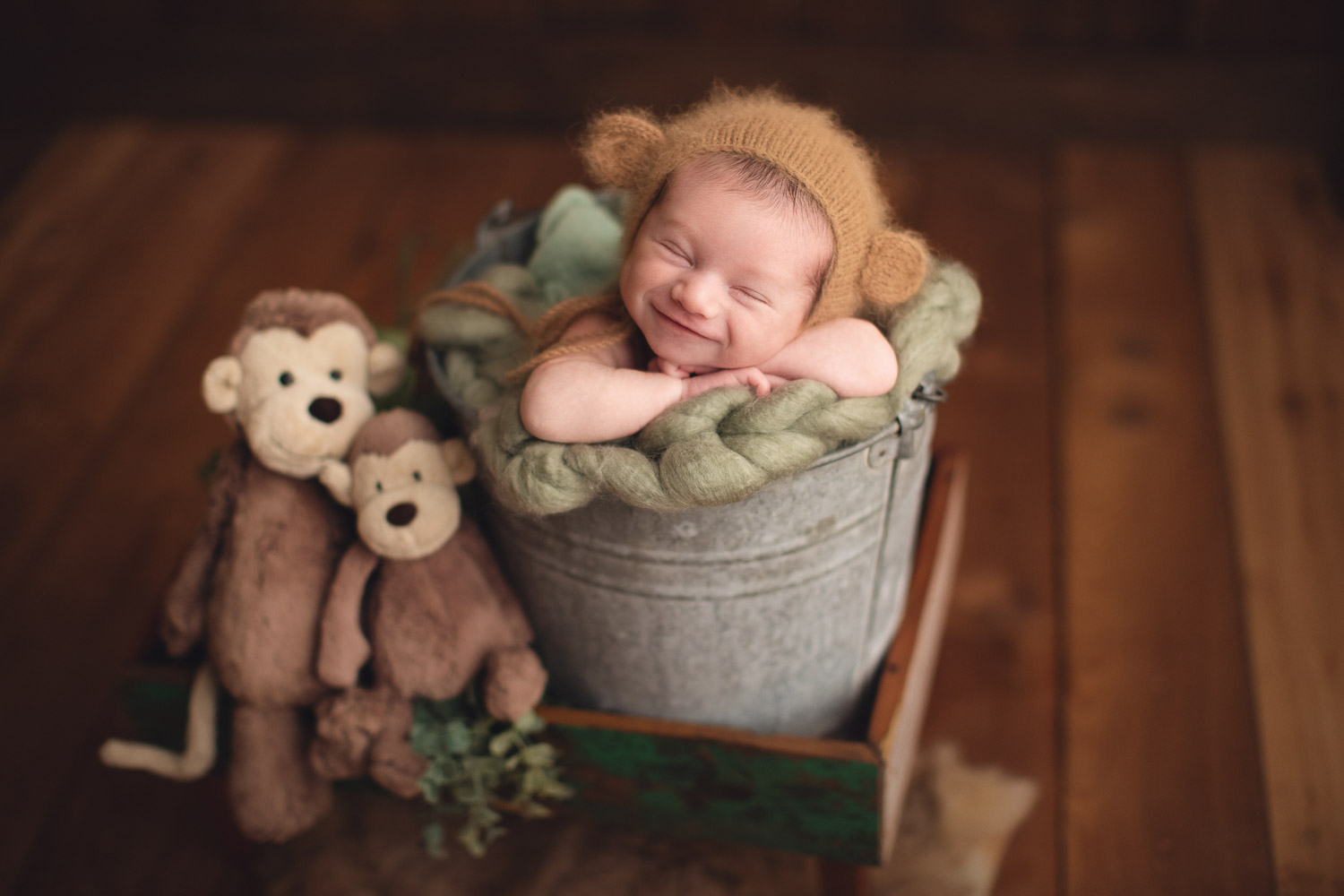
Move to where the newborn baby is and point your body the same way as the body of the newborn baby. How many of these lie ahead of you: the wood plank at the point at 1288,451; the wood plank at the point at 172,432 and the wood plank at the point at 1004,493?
0

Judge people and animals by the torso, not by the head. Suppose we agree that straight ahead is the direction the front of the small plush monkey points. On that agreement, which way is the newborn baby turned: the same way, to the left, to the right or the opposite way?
the same way

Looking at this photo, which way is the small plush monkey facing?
toward the camera

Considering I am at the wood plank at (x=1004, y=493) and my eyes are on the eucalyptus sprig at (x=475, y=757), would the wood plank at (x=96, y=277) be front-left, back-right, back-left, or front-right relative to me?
front-right

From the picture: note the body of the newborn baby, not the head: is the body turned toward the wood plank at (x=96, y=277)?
no

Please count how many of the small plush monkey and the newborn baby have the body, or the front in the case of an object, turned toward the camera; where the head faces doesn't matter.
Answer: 2

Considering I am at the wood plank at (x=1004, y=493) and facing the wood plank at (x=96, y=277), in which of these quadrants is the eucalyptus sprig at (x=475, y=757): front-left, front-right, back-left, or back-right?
front-left

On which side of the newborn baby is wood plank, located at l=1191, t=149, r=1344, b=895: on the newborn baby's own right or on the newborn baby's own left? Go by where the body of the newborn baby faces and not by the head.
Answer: on the newborn baby's own left

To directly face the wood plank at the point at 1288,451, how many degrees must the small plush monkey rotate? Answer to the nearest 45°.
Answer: approximately 90° to its left

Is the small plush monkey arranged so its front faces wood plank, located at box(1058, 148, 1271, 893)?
no

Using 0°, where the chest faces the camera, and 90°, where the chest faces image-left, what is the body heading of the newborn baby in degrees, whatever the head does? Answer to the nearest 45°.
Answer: approximately 0°
